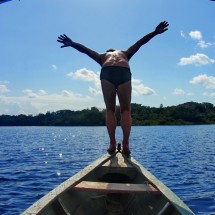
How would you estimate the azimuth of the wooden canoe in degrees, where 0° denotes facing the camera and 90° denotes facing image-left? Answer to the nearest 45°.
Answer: approximately 180°

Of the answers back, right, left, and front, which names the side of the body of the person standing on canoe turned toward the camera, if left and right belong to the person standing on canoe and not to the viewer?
back
